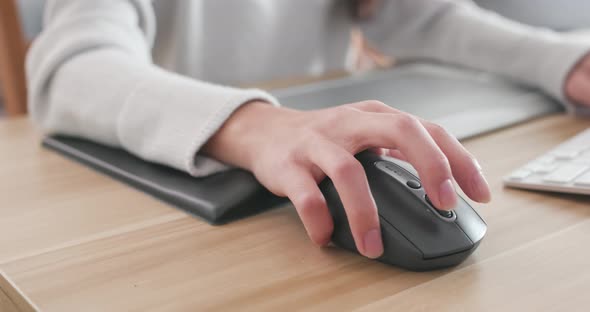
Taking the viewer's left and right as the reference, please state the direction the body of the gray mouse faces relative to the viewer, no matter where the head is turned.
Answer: facing the viewer and to the right of the viewer

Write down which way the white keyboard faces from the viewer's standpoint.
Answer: facing away from the viewer and to the left of the viewer

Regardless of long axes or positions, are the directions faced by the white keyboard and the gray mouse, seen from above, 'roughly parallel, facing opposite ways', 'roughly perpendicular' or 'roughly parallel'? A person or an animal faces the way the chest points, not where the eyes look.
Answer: roughly parallel, facing opposite ways
